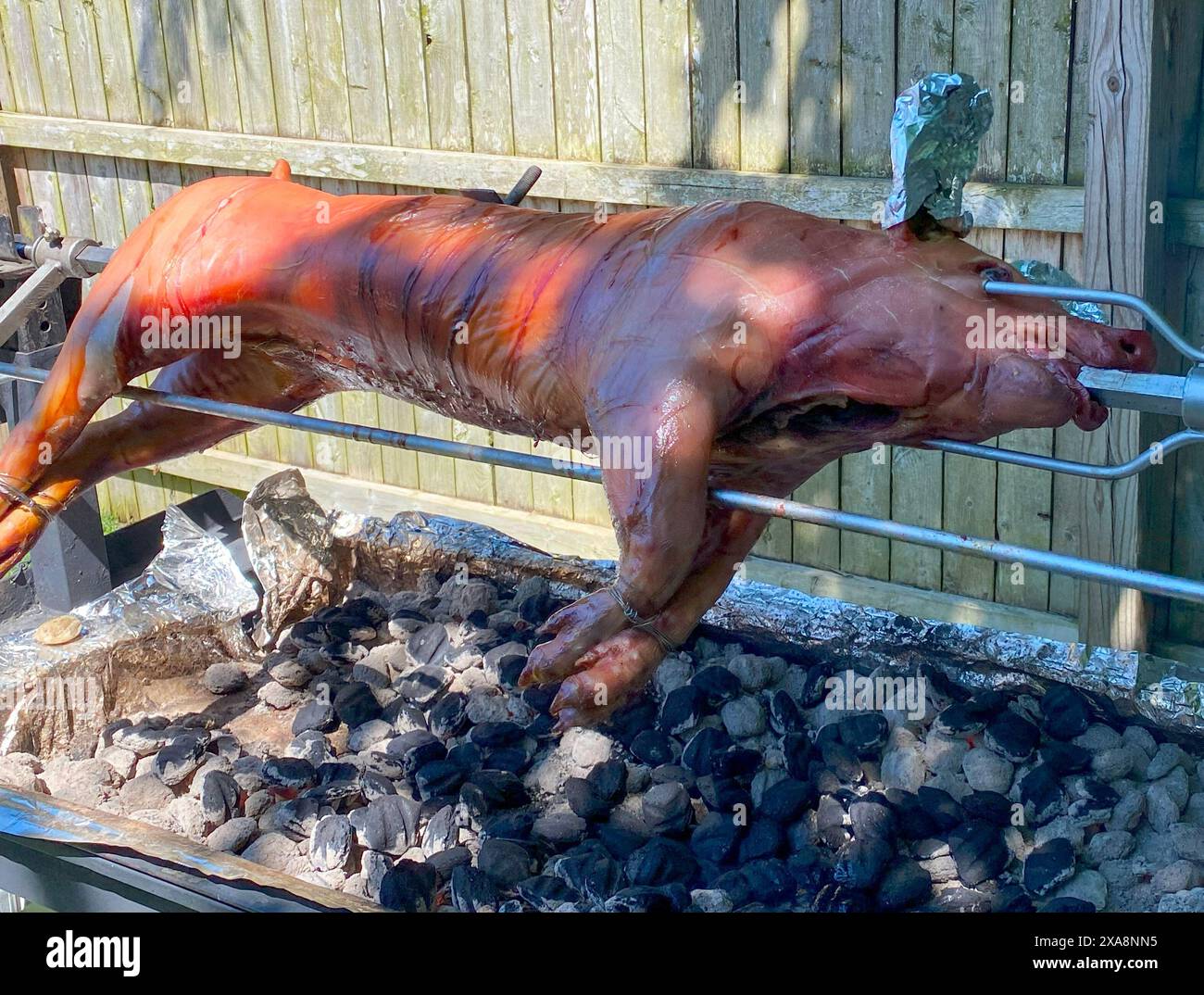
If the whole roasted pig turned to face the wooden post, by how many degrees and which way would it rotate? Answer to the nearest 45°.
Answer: approximately 45° to its left

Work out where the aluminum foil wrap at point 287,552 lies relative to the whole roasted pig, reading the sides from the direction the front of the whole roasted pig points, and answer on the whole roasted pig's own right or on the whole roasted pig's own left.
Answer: on the whole roasted pig's own left

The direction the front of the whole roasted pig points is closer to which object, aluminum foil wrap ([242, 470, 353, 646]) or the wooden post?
the wooden post

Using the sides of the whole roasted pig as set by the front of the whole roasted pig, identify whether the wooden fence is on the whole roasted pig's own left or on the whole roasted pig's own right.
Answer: on the whole roasted pig's own left

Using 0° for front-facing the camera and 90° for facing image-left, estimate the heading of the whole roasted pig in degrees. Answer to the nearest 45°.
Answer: approximately 270°

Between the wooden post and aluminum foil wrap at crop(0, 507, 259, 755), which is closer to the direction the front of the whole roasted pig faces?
the wooden post
